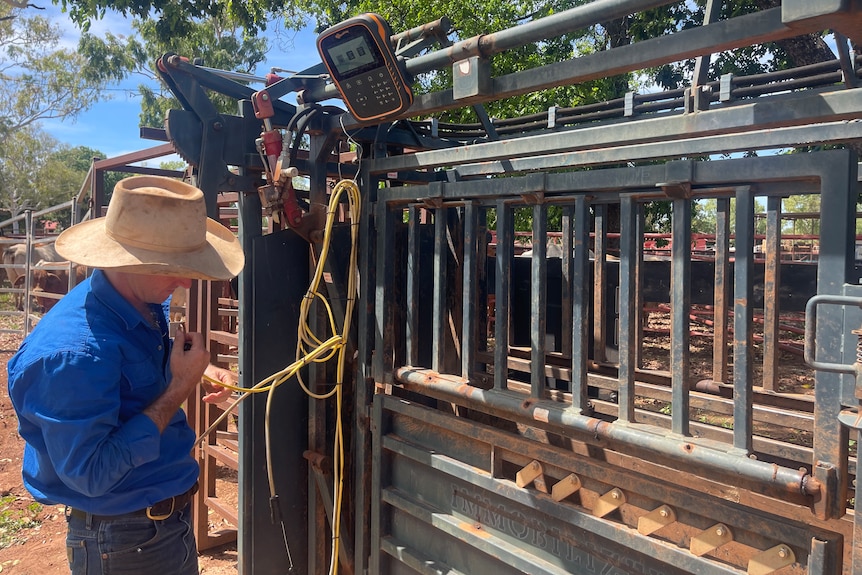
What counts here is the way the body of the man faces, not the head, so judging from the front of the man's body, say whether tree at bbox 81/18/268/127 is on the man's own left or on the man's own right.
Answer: on the man's own left

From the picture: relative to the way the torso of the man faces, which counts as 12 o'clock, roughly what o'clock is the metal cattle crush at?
The metal cattle crush is roughly at 11 o'clock from the man.

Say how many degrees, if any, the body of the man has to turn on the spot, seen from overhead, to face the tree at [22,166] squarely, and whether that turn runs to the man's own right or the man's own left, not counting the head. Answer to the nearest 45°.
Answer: approximately 135° to the man's own left
